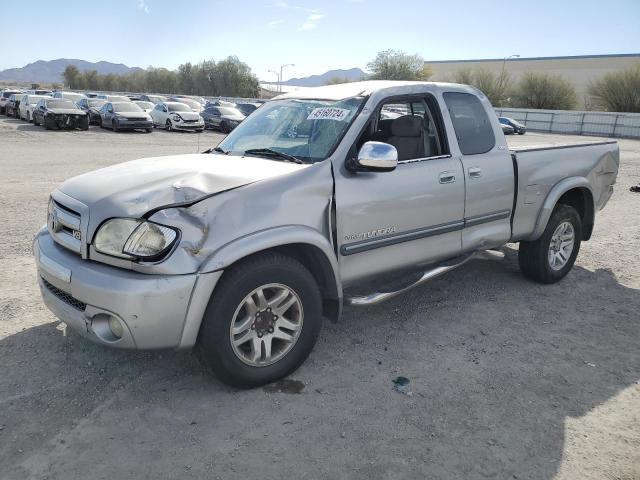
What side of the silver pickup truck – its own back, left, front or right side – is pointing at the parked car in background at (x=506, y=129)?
back

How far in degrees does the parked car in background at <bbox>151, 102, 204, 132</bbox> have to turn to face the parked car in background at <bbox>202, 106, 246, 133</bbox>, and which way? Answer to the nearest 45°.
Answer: approximately 45° to its left

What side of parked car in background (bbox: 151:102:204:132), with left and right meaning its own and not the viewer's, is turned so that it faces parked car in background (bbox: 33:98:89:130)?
right

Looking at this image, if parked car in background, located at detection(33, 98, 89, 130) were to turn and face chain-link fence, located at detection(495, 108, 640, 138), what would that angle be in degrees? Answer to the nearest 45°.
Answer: approximately 45° to its left

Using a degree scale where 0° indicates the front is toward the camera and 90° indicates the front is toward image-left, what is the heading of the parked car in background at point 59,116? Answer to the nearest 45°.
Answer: approximately 315°

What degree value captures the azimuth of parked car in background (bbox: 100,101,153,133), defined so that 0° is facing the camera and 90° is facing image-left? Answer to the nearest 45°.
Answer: approximately 315°

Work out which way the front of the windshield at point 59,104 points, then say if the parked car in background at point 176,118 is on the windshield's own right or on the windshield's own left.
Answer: on the windshield's own left

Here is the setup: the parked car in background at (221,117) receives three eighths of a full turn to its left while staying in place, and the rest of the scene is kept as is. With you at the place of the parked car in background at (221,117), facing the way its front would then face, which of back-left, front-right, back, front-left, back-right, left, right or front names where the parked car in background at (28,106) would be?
left

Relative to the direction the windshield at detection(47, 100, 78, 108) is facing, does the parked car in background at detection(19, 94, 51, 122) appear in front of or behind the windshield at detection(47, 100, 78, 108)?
behind

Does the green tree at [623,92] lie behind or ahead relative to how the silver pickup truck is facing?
behind
